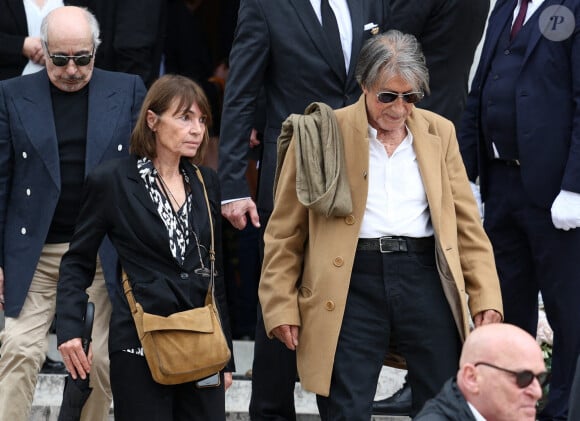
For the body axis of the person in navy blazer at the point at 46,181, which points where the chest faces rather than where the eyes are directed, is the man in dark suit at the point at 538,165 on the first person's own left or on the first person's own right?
on the first person's own left

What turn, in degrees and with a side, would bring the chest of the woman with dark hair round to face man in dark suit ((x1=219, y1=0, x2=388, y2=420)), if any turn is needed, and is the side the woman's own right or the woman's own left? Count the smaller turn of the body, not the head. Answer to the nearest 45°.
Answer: approximately 90° to the woman's own left

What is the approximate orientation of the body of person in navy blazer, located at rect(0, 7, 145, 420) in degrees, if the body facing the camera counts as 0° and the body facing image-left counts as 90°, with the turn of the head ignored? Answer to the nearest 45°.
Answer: approximately 0°

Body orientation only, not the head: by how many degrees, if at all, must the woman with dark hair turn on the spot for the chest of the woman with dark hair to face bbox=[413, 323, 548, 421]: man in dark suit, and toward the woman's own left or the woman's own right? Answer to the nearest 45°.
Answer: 0° — they already face them
